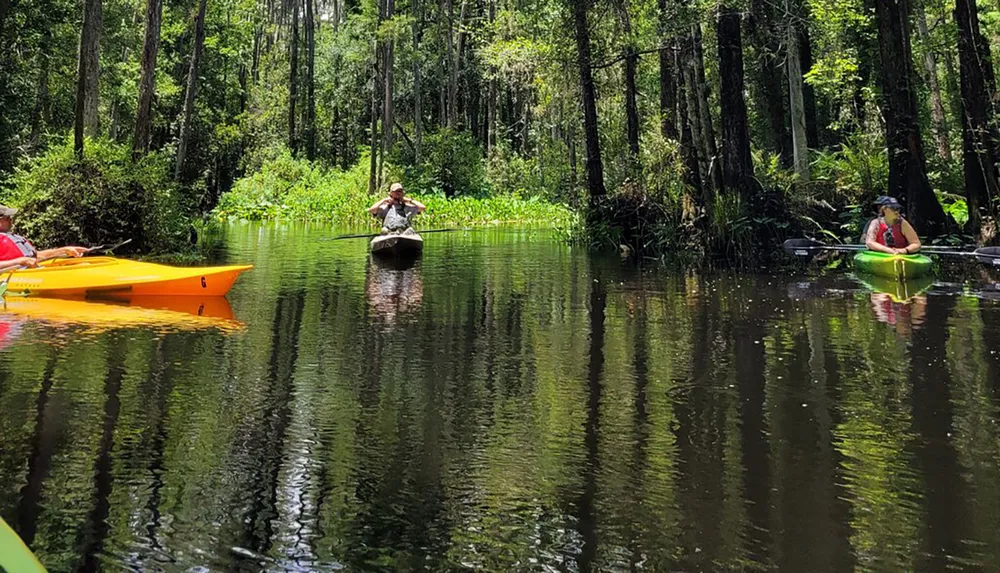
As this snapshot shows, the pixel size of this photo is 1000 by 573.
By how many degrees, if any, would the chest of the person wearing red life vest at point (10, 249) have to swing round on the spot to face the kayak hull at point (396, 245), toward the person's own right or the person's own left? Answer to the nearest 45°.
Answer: approximately 45° to the person's own left

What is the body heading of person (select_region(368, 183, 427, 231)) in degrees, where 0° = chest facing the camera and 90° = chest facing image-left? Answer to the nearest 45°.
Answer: approximately 0°

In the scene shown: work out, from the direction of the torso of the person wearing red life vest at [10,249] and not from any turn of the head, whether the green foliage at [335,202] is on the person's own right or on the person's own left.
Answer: on the person's own left

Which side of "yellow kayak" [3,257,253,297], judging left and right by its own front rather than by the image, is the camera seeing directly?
right

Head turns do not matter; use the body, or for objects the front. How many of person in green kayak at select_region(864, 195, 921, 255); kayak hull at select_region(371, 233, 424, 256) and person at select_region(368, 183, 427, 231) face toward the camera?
3

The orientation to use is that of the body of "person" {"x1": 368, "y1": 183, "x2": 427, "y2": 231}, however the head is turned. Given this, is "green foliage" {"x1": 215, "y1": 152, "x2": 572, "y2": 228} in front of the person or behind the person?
behind

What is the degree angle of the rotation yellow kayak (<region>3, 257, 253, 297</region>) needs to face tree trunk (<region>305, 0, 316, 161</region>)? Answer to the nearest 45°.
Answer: approximately 90° to its left

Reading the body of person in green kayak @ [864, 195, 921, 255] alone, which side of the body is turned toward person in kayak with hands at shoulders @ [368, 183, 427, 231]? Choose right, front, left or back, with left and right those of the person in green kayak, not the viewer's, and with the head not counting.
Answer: right

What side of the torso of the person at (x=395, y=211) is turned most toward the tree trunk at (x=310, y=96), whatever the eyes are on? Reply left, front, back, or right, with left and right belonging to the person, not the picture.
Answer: back
